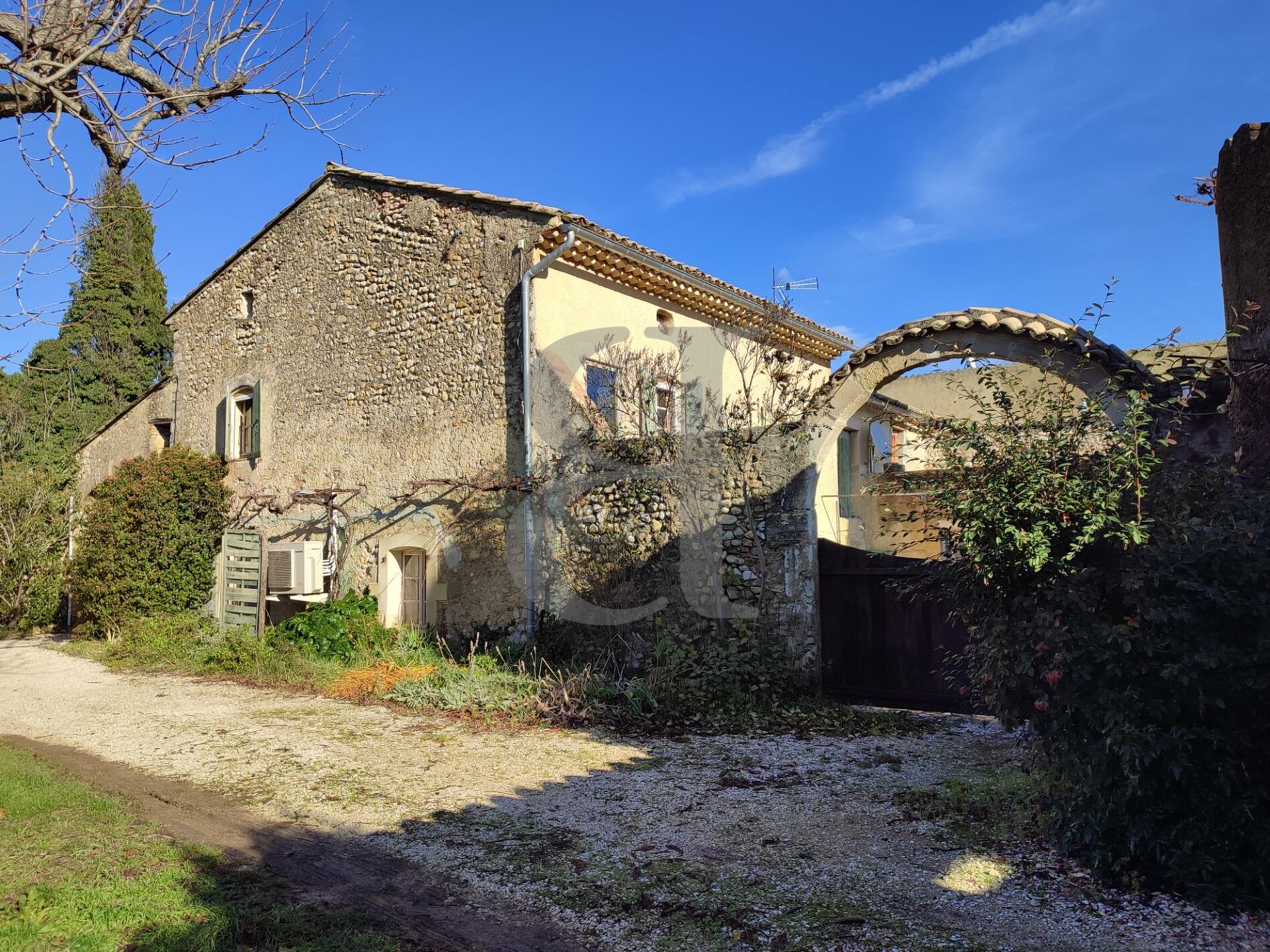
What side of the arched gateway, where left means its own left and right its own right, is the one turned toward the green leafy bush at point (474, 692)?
right

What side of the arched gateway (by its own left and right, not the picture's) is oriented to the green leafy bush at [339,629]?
right

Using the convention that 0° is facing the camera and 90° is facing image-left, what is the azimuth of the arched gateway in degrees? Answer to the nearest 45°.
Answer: approximately 0°

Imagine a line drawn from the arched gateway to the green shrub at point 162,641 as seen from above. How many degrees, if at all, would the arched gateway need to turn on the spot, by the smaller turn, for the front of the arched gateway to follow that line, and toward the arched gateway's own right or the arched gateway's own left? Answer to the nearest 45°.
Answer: approximately 90° to the arched gateway's own right

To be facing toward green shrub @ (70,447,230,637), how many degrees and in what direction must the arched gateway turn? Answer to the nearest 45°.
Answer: approximately 90° to its right
